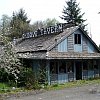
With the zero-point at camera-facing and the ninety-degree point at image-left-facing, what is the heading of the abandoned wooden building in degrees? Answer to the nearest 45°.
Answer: approximately 315°

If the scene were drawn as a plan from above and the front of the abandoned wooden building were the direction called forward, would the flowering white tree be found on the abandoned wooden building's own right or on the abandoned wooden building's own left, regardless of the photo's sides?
on the abandoned wooden building's own right
